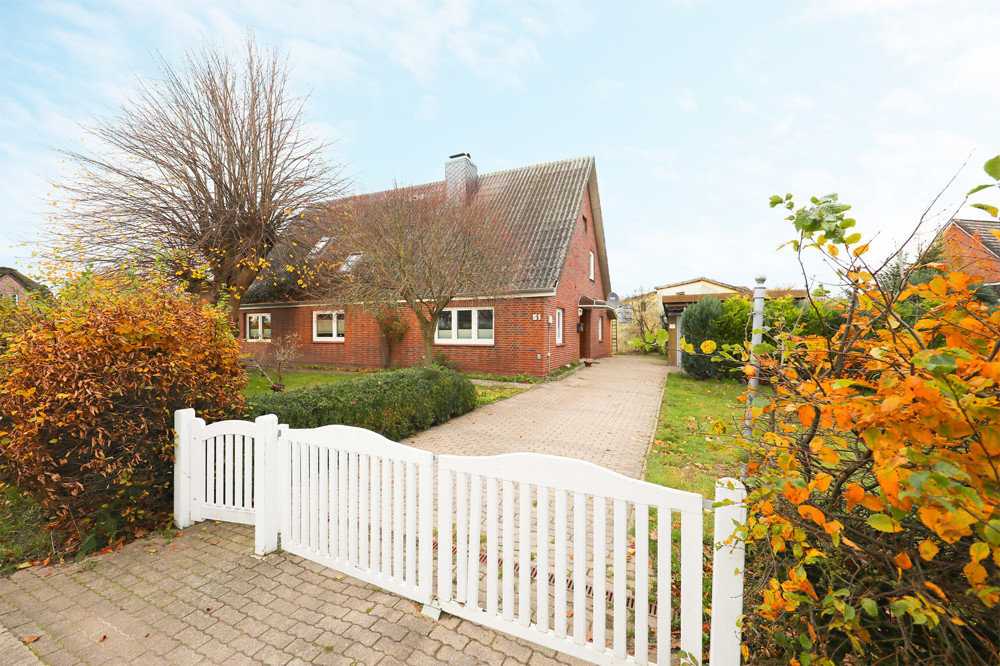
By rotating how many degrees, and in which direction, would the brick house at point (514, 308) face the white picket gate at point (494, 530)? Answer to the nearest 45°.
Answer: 0° — it already faces it

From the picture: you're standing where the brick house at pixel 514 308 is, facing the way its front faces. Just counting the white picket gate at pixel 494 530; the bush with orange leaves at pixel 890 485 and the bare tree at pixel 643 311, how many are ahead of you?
2

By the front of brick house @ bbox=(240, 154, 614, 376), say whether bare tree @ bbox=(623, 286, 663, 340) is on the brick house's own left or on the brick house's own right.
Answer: on the brick house's own left

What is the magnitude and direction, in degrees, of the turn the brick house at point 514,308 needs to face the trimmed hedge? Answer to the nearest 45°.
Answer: approximately 45° to its right

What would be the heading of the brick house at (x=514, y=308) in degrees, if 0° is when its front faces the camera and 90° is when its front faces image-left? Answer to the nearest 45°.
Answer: approximately 0°

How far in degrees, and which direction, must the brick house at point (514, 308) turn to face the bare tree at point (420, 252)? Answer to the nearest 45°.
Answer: approximately 45° to its right
